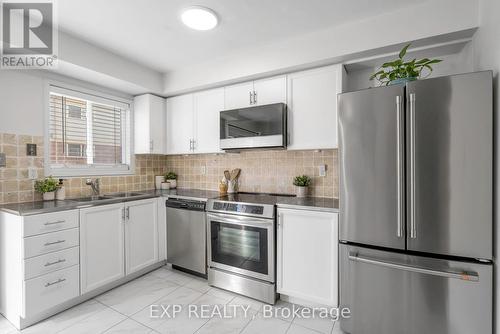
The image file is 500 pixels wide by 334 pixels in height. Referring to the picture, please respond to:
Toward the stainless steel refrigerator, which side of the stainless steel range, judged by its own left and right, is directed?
left

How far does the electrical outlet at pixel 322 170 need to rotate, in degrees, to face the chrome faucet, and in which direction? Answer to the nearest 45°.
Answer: approximately 90° to its right

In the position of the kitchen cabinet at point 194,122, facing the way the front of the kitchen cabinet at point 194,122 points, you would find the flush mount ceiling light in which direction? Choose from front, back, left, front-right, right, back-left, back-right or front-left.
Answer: front-left

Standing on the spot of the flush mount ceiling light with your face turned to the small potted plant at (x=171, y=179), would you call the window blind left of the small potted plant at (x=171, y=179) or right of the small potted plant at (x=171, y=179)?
left

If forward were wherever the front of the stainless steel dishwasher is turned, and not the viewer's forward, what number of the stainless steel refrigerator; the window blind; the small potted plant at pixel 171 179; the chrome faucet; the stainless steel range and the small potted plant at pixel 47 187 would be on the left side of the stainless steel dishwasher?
2

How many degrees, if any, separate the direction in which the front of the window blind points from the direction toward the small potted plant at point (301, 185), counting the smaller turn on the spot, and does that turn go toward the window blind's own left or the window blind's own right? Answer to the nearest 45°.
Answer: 0° — it already faces it

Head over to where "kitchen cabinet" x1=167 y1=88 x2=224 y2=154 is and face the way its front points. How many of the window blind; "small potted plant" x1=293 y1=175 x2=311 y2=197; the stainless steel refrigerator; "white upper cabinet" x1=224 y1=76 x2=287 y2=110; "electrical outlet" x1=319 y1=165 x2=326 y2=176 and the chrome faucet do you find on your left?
4

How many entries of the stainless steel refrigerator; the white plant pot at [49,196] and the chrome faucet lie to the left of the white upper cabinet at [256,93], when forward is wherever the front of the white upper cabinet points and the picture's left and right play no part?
1

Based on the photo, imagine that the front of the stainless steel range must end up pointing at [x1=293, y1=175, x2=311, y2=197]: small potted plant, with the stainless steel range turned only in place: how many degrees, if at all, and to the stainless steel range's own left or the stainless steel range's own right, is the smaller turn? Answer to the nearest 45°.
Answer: approximately 135° to the stainless steel range's own left

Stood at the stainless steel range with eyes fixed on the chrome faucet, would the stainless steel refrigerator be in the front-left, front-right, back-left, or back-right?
back-left

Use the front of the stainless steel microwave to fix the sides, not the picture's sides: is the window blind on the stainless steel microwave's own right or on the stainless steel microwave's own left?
on the stainless steel microwave's own right

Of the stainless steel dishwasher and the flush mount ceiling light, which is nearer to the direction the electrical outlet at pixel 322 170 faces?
the flush mount ceiling light

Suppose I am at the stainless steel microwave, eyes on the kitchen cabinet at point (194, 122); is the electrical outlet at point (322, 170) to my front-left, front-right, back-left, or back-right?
back-right
